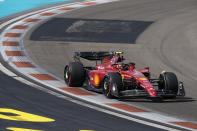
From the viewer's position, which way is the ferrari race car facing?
facing the viewer and to the right of the viewer
